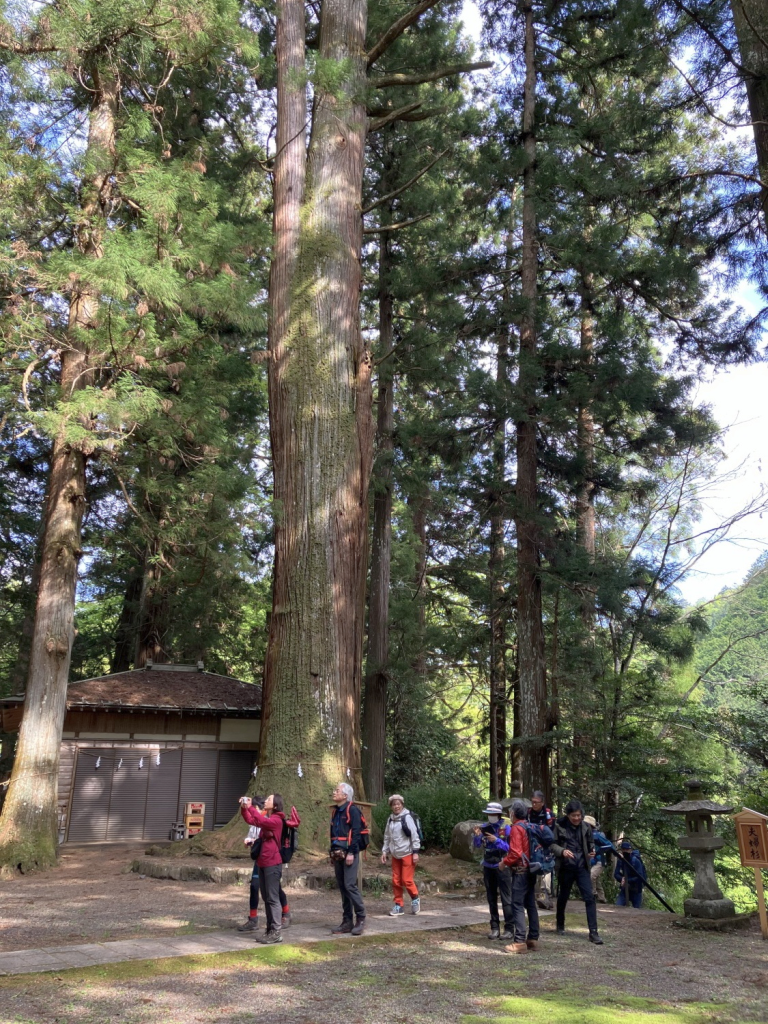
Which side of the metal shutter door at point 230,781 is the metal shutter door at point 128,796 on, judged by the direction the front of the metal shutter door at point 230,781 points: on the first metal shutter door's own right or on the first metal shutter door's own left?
on the first metal shutter door's own right

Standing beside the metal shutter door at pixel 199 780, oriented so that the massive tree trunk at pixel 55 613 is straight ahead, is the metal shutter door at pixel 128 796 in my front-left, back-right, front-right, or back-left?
front-right

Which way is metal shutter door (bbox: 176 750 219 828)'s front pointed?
toward the camera

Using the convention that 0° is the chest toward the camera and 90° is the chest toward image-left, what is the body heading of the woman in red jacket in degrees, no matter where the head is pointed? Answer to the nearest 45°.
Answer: approximately 90°

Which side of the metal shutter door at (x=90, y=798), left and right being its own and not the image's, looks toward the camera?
front

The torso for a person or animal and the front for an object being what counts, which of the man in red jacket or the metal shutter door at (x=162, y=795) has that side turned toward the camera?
the metal shutter door

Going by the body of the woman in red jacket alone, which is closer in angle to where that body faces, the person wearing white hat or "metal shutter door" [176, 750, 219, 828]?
the metal shutter door

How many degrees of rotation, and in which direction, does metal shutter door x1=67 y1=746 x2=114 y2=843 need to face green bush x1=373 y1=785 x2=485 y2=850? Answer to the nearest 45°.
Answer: approximately 45° to its left

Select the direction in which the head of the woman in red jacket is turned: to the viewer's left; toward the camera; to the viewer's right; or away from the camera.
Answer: to the viewer's left
